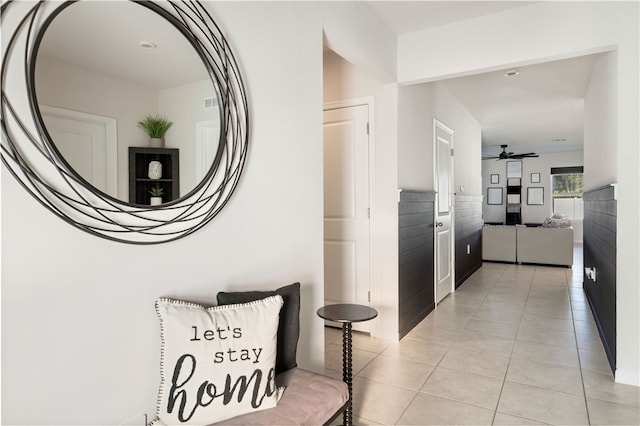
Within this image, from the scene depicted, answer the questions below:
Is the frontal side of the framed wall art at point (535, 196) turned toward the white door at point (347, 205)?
yes

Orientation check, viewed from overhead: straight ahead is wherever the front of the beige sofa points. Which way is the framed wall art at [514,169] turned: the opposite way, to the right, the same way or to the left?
the opposite way

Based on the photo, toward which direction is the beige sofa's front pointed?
away from the camera

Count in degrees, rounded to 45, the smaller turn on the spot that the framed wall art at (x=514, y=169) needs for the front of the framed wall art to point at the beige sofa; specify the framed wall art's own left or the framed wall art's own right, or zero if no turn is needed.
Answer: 0° — it already faces it

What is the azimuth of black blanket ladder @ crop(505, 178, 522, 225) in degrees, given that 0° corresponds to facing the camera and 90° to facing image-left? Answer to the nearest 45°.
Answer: approximately 0°
